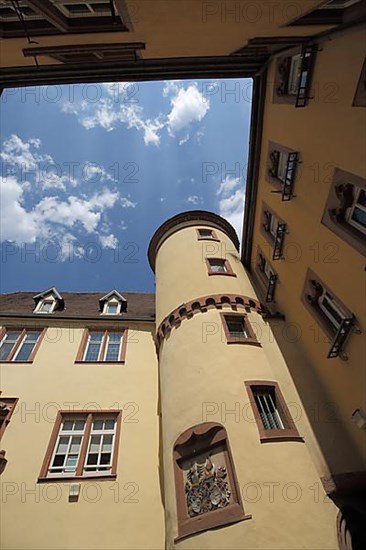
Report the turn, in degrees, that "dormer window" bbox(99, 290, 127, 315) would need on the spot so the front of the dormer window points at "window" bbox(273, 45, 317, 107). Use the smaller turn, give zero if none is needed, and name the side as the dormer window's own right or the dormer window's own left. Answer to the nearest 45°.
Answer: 0° — it already faces it

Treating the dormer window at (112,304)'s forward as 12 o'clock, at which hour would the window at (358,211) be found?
The window is roughly at 11 o'clock from the dormer window.

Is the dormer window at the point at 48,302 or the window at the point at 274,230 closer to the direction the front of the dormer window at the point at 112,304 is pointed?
the window

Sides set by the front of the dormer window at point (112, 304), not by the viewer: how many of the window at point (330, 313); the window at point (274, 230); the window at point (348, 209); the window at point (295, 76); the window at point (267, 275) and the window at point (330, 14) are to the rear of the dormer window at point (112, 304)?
0

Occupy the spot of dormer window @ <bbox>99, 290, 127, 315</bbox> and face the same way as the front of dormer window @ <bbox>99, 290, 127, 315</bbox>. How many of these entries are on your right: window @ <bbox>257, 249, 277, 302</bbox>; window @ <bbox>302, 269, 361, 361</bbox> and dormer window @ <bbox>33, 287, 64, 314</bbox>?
1

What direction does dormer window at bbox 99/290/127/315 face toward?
toward the camera

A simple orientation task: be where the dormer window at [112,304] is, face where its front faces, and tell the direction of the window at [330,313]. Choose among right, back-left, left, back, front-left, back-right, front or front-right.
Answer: front-left

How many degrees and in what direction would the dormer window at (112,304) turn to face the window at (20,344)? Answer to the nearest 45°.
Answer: approximately 90° to its right

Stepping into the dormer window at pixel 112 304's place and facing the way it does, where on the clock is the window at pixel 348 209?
The window is roughly at 11 o'clock from the dormer window.

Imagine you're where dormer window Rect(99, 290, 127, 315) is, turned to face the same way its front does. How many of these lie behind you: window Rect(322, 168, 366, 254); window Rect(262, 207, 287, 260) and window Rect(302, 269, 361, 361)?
0

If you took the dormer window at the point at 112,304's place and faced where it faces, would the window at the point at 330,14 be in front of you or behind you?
in front

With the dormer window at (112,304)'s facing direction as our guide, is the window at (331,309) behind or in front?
in front

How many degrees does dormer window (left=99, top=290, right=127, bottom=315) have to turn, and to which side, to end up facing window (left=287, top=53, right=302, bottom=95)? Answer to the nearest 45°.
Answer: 0° — it already faces it

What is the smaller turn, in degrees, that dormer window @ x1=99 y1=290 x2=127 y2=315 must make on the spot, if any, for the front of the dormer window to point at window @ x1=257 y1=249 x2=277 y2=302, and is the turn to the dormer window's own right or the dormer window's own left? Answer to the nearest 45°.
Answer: approximately 45° to the dormer window's own left

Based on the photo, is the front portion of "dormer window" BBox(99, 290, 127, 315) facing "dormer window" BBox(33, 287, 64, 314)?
no
